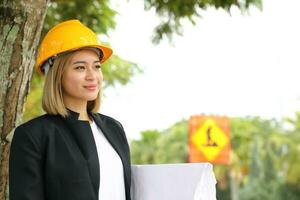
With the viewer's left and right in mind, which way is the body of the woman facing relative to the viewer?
facing the viewer and to the right of the viewer

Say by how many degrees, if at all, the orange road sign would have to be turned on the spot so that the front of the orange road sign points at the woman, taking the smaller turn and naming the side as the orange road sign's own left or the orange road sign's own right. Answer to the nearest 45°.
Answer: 0° — it already faces them

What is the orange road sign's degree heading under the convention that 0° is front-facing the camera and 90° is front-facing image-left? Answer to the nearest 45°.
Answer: approximately 0°

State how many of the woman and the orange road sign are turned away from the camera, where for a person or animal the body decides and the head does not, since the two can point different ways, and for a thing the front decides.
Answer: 0

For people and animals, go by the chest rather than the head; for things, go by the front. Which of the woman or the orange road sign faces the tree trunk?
the orange road sign

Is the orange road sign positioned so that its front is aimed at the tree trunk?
yes

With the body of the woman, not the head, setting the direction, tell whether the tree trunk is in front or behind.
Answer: behind
